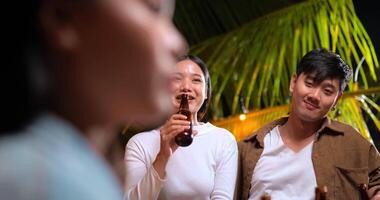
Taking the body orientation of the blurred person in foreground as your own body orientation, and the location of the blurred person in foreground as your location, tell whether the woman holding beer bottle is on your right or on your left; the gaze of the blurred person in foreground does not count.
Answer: on your left

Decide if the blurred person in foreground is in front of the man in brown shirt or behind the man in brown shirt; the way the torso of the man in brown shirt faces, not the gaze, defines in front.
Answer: in front

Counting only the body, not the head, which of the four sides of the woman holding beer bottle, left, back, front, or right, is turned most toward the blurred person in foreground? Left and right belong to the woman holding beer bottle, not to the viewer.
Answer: front

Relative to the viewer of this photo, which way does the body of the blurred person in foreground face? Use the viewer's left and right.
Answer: facing to the right of the viewer

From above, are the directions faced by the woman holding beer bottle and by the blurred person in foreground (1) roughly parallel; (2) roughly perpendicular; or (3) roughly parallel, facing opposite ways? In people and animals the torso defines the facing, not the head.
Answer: roughly perpendicular

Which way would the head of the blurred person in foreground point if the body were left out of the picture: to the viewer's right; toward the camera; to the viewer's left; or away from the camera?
to the viewer's right

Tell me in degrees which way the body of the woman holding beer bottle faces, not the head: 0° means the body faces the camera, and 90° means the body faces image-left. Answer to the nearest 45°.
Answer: approximately 0°

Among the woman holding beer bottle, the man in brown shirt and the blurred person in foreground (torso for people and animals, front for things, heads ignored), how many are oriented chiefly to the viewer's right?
1
